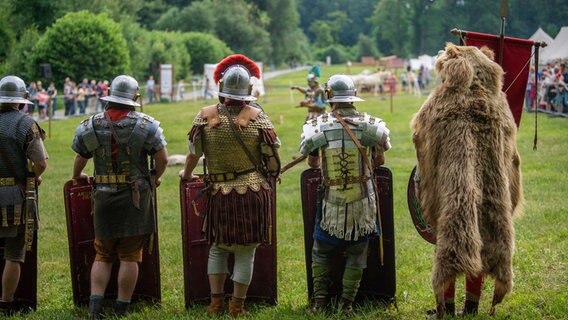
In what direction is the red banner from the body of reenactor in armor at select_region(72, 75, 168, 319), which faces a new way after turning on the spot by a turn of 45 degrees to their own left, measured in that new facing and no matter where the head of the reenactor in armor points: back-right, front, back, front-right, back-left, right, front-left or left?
back-right

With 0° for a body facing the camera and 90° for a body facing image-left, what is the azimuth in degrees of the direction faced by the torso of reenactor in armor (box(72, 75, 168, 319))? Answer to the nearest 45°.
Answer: approximately 180°

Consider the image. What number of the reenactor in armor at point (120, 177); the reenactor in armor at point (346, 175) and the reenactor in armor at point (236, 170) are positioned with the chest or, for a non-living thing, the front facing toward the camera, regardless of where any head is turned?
0

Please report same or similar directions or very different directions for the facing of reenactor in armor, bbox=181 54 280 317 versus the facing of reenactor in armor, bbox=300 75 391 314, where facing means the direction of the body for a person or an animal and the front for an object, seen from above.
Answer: same or similar directions

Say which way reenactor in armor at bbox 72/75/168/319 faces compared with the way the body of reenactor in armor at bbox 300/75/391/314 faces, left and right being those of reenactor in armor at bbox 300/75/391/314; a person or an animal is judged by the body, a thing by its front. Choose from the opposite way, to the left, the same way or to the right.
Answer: the same way

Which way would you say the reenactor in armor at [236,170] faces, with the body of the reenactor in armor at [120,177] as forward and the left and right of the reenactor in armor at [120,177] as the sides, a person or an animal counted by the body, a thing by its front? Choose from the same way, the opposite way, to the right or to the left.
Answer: the same way

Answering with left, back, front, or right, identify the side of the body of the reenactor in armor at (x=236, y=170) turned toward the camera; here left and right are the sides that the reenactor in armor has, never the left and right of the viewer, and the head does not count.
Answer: back

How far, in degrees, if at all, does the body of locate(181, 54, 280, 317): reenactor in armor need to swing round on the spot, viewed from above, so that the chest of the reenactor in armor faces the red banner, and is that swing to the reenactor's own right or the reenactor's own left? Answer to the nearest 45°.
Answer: approximately 90° to the reenactor's own right

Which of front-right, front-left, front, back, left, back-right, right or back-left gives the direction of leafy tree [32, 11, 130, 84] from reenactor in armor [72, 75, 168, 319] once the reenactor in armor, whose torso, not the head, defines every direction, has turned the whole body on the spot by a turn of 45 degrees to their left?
front-right

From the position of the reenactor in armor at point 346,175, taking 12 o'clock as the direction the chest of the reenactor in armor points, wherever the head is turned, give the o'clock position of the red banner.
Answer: The red banner is roughly at 2 o'clock from the reenactor in armor.

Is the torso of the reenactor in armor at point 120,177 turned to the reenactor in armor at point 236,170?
no

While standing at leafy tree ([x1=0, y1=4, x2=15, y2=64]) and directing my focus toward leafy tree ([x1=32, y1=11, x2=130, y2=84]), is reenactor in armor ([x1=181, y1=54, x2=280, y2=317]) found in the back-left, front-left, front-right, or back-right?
front-right

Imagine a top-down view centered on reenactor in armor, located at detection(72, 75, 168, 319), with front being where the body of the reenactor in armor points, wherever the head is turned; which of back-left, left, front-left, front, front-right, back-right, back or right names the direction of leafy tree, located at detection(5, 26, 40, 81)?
front
